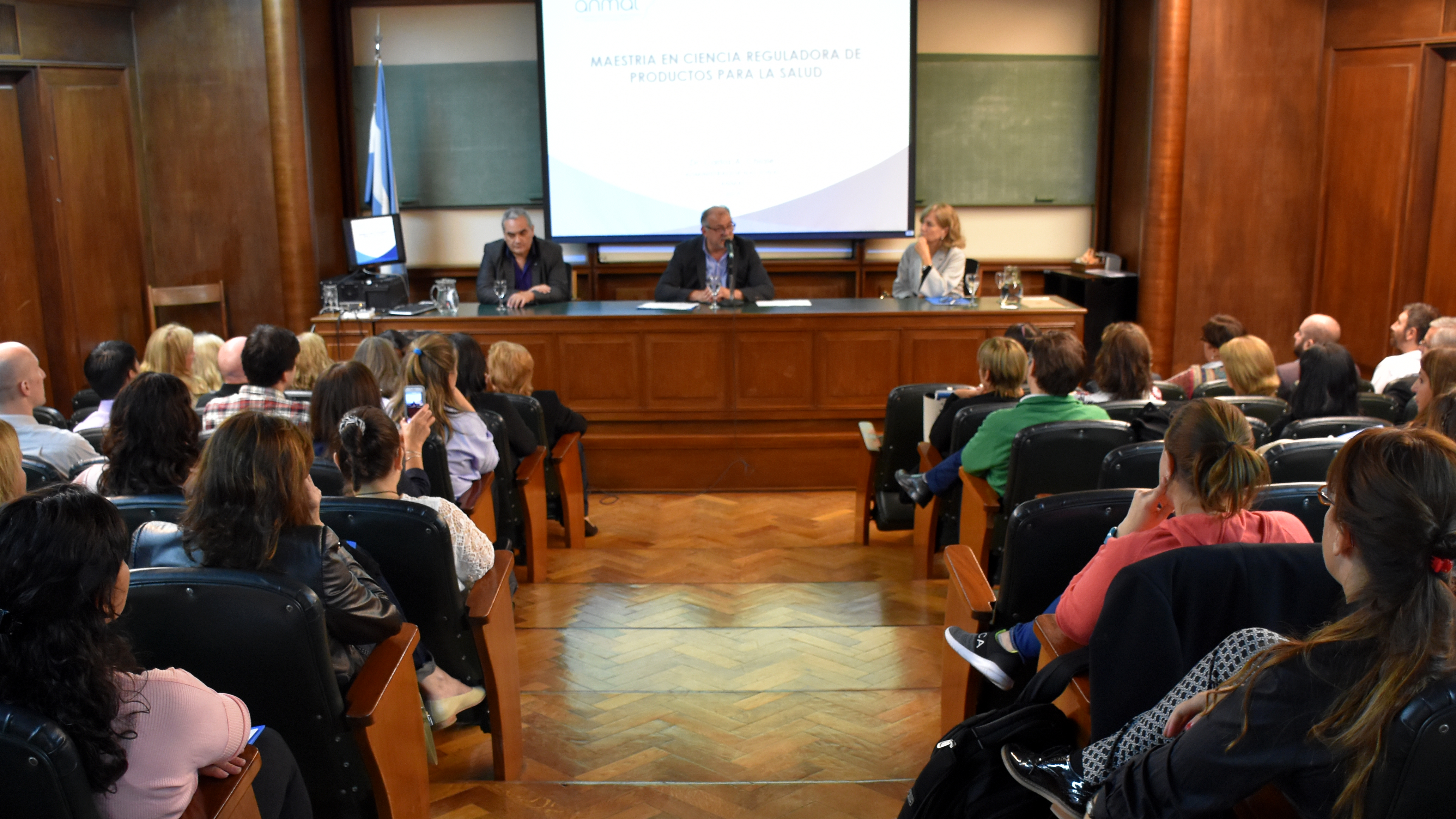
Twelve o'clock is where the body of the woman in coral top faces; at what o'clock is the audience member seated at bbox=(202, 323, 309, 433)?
The audience member seated is roughly at 11 o'clock from the woman in coral top.

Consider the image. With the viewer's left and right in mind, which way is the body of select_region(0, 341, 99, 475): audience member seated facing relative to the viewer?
facing away from the viewer and to the right of the viewer

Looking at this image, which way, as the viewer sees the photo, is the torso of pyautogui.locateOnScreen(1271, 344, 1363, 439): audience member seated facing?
away from the camera

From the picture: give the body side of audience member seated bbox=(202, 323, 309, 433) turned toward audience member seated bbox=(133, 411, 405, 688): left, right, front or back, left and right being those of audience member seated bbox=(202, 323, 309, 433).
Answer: back

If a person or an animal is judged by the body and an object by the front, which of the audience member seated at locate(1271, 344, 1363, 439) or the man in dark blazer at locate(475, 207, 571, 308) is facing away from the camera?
the audience member seated

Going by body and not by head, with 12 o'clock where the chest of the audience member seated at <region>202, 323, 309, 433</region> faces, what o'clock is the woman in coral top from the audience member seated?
The woman in coral top is roughly at 5 o'clock from the audience member seated.

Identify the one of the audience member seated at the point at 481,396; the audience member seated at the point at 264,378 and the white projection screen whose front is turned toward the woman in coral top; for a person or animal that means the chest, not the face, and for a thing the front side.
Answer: the white projection screen

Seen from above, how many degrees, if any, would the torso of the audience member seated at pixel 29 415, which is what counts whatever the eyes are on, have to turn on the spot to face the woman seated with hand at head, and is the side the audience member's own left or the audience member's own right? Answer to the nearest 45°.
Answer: approximately 45° to the audience member's own right

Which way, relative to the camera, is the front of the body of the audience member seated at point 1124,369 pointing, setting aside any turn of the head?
away from the camera

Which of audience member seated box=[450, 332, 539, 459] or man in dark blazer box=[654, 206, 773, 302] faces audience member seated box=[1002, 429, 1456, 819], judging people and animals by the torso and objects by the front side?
the man in dark blazer

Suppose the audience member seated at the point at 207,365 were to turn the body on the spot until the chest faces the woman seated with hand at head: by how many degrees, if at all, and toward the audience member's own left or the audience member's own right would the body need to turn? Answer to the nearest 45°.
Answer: approximately 90° to the audience member's own right

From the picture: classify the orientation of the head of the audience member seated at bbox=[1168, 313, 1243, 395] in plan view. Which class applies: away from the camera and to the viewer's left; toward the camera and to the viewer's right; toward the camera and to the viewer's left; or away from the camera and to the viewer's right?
away from the camera and to the viewer's left

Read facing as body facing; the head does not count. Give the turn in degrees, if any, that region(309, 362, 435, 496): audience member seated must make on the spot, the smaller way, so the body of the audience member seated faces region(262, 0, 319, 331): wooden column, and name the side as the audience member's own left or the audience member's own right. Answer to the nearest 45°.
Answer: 0° — they already face it

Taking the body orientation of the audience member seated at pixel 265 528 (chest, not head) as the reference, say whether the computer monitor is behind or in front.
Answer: in front

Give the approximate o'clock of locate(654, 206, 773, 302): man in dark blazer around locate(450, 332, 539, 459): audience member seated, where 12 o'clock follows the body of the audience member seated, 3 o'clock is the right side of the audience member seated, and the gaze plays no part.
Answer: The man in dark blazer is roughly at 1 o'clock from the audience member seated.

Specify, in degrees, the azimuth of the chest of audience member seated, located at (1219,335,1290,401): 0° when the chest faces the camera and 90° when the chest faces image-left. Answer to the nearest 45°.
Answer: approximately 135°

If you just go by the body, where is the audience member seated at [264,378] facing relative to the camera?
away from the camera
